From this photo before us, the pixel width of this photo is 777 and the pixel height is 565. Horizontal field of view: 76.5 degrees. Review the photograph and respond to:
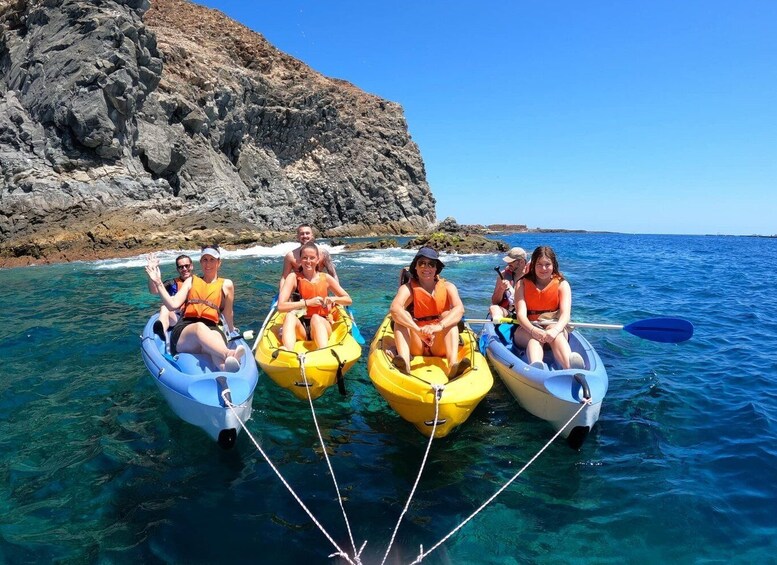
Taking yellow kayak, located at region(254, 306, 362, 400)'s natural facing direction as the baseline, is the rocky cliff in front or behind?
behind

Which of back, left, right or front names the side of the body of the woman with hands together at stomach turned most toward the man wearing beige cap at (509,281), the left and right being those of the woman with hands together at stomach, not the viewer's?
left

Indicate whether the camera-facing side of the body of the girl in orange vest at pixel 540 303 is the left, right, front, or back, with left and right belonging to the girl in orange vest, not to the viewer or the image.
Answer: front

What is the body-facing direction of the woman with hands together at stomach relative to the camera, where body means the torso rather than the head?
toward the camera

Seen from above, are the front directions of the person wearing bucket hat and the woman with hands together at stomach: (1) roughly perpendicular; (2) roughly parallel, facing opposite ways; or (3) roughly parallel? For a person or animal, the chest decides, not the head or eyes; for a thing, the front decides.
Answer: roughly parallel

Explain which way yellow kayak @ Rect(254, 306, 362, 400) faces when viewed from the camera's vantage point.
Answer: facing the viewer

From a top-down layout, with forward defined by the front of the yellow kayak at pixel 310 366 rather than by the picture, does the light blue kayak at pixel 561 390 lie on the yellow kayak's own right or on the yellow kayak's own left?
on the yellow kayak's own left

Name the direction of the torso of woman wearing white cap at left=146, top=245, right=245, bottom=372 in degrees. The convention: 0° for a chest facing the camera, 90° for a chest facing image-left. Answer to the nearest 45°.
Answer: approximately 0°

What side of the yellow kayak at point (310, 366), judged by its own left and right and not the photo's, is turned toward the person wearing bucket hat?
left

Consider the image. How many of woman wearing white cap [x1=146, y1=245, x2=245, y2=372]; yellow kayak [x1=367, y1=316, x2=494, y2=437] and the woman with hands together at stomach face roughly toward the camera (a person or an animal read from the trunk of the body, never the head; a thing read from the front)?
3

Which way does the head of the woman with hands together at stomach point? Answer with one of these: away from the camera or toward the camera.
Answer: toward the camera

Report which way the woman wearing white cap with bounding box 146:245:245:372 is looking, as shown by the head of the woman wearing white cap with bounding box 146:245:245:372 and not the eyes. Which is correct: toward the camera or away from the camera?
toward the camera
